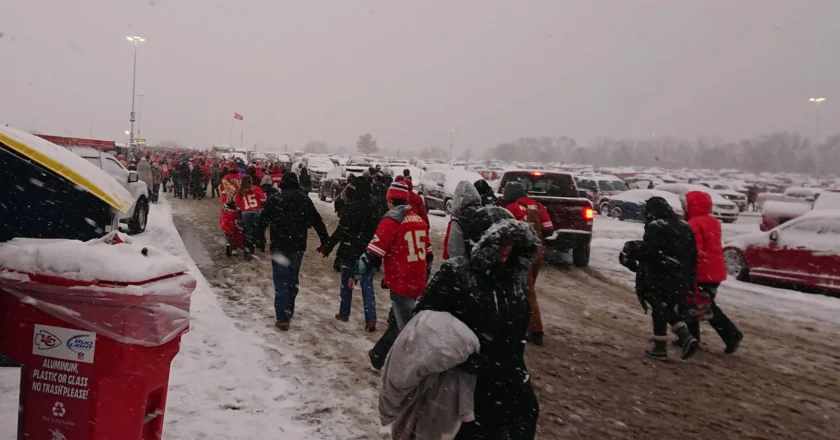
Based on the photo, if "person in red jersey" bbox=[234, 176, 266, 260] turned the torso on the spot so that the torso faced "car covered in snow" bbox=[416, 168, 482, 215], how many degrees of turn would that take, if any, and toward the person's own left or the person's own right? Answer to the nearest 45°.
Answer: approximately 45° to the person's own right

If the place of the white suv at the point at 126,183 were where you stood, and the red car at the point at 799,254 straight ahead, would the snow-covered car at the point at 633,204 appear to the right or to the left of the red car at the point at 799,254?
left

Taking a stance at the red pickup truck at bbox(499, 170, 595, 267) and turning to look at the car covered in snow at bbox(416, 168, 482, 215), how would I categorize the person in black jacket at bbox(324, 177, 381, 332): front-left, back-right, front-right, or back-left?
back-left

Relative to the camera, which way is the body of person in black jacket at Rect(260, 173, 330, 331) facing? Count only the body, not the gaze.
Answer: away from the camera

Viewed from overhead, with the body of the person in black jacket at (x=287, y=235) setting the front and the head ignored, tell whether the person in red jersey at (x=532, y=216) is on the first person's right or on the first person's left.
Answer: on the first person's right

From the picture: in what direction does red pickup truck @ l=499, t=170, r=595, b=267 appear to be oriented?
away from the camera

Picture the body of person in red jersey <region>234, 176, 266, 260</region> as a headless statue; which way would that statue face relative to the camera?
away from the camera

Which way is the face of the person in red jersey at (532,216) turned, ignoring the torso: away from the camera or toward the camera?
away from the camera
